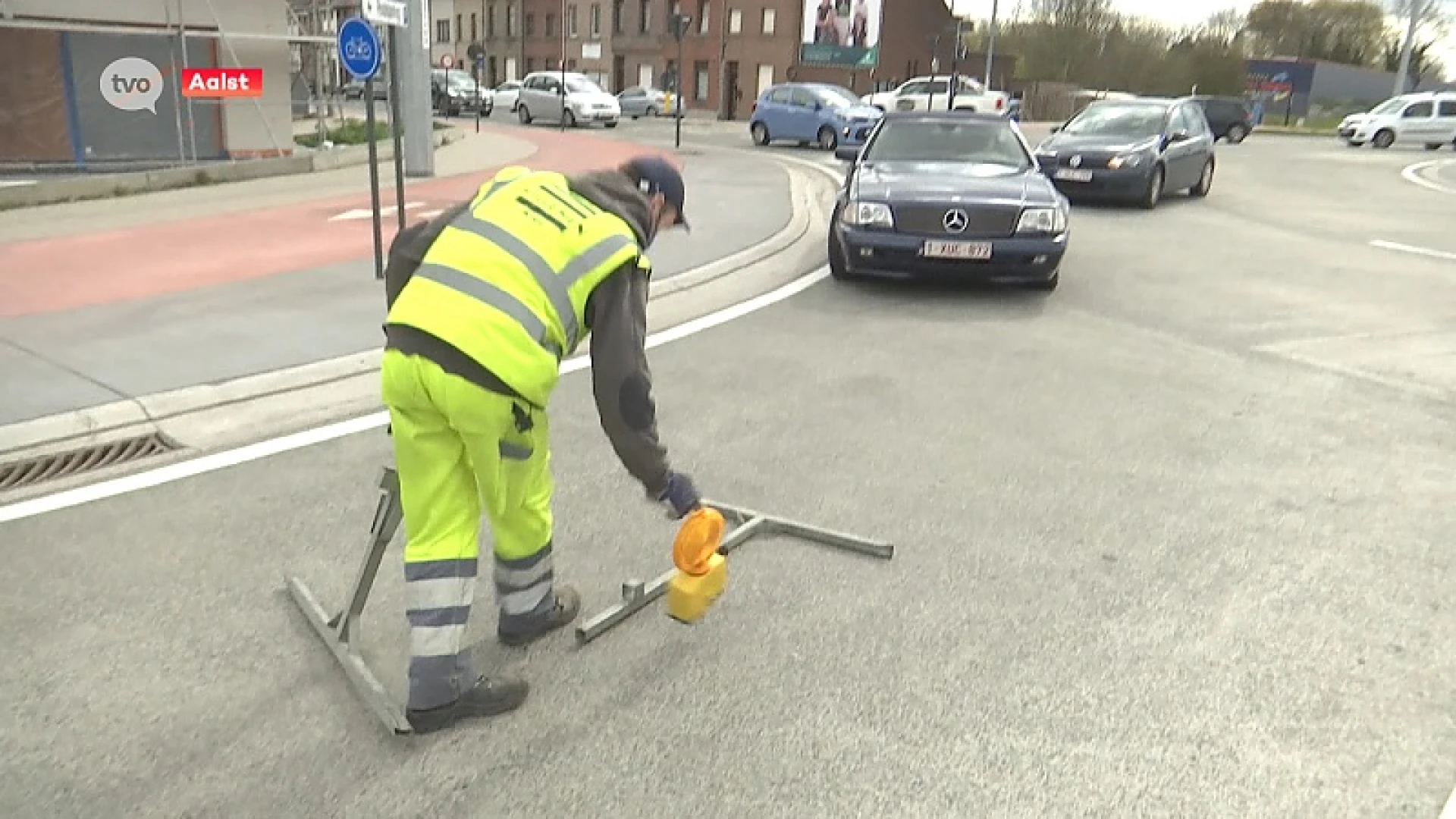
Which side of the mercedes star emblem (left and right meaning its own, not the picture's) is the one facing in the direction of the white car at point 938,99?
back

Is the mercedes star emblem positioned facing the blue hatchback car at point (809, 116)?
no

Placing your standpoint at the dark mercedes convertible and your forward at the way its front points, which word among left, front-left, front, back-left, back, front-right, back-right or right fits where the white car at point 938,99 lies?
back

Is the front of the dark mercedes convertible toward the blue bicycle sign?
no

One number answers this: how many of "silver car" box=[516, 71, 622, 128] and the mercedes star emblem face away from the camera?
0

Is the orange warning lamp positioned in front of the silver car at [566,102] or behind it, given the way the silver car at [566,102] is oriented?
in front

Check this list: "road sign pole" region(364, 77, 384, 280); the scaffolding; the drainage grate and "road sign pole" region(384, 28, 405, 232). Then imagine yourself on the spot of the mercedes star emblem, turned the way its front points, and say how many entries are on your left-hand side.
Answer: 0

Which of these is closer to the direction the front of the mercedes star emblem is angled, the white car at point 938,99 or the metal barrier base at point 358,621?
the metal barrier base

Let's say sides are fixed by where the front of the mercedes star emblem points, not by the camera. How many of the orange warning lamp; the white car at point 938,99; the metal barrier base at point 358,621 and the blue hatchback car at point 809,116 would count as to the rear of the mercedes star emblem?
2

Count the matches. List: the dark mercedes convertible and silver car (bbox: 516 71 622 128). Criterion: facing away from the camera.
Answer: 0

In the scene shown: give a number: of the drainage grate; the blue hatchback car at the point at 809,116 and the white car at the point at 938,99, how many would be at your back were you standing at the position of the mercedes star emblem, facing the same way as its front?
2

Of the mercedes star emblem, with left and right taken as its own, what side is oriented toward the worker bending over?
front

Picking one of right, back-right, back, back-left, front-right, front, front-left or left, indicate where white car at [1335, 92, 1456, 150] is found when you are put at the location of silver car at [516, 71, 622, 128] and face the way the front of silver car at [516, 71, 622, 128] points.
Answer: front-left

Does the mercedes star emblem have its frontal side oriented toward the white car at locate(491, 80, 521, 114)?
no

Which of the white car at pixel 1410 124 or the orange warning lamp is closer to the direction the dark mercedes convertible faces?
the orange warning lamp

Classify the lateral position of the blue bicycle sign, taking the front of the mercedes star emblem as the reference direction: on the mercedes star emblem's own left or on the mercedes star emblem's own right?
on the mercedes star emblem's own right

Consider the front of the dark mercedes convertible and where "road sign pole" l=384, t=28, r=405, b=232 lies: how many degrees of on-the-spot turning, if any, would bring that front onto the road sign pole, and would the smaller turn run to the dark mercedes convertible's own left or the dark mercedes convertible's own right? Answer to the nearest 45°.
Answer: approximately 90° to the dark mercedes convertible's own right

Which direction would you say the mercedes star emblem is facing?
toward the camera

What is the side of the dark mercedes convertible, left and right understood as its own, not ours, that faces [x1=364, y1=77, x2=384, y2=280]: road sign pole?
right

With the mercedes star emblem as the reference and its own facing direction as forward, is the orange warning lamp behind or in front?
in front

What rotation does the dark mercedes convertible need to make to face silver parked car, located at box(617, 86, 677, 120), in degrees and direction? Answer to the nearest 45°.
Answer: approximately 180°

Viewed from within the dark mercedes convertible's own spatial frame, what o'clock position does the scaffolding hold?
The scaffolding is roughly at 4 o'clock from the dark mercedes convertible.
